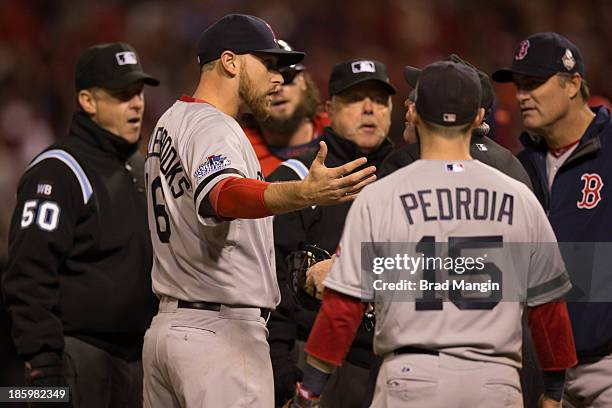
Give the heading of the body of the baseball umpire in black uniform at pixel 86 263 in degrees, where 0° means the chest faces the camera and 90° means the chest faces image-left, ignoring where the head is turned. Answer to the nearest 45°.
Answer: approximately 315°

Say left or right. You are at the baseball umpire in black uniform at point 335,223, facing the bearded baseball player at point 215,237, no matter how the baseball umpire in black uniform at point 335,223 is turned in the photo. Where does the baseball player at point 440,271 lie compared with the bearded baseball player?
left

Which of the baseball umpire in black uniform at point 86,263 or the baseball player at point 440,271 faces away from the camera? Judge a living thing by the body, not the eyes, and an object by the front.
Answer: the baseball player

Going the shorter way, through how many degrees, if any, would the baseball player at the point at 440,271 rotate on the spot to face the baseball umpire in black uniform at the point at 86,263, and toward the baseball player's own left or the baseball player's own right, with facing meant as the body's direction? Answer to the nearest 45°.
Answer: approximately 45° to the baseball player's own left

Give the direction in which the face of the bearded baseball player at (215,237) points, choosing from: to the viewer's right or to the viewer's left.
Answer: to the viewer's right

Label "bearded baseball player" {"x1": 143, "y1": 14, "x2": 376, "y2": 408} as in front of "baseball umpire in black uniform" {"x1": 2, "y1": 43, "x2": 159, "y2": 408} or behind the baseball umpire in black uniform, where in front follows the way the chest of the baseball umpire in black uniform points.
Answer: in front

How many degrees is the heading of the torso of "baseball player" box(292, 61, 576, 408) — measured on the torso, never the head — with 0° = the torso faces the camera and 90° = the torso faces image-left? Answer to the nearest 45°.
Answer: approximately 180°

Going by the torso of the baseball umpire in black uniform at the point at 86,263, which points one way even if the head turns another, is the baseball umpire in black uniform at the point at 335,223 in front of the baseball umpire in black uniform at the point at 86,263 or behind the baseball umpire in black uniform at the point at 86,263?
in front

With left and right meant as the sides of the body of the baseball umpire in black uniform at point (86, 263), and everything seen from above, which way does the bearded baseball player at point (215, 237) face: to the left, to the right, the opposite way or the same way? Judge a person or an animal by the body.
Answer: to the left

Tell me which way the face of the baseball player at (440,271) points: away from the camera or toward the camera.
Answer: away from the camera

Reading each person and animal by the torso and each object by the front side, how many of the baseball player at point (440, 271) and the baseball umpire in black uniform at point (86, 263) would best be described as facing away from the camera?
1

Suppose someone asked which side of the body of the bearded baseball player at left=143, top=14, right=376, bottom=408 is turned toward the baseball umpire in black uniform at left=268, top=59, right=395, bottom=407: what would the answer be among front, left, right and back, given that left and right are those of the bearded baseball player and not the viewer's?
front
